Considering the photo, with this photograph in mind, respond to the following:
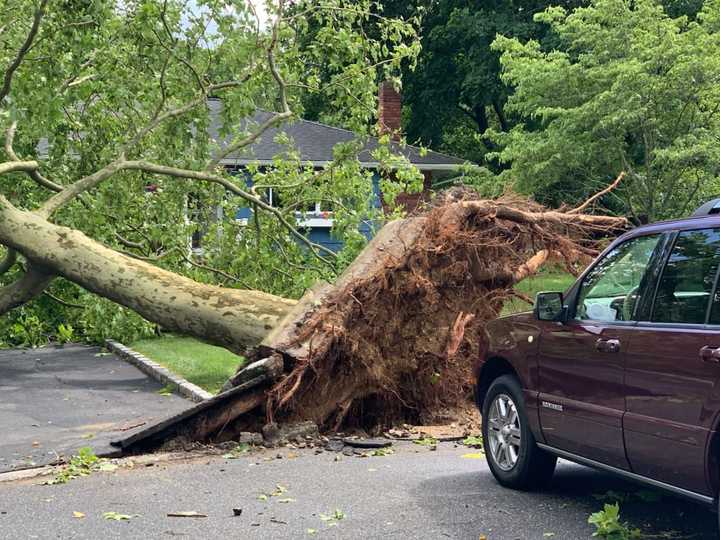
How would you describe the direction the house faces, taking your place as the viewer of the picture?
facing the viewer

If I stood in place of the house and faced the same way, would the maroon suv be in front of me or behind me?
in front

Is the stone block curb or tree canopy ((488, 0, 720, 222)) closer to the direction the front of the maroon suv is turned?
the stone block curb

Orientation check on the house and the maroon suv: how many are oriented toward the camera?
1

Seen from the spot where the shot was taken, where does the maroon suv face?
facing away from the viewer and to the left of the viewer

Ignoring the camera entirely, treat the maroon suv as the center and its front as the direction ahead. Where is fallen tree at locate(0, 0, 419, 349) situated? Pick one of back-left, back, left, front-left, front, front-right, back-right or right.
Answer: front

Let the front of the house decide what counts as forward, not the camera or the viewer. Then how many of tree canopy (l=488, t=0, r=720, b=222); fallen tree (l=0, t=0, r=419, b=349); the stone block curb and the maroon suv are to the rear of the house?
0

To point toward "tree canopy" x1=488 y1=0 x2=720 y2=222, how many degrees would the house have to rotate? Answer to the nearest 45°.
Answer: approximately 45° to its left

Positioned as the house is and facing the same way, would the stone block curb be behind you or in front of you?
in front

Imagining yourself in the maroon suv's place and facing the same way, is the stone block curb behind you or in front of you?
in front

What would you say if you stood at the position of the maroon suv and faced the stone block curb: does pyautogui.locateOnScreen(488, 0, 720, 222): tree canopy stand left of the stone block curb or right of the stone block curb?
right

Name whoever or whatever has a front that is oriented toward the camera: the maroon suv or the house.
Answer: the house

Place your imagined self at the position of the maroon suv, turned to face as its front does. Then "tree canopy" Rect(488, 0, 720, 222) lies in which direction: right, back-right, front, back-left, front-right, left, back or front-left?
front-right

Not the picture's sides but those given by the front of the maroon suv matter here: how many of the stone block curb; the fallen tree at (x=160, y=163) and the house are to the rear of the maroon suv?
0

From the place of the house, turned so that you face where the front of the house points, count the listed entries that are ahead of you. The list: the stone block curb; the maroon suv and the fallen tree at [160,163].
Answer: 3

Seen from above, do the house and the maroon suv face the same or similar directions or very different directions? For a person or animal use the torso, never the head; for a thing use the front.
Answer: very different directions

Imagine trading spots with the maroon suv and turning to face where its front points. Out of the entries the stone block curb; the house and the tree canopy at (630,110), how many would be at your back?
0

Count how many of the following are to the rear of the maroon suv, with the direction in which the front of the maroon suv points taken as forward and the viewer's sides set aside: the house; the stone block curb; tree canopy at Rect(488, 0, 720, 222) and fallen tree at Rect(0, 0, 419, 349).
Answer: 0
